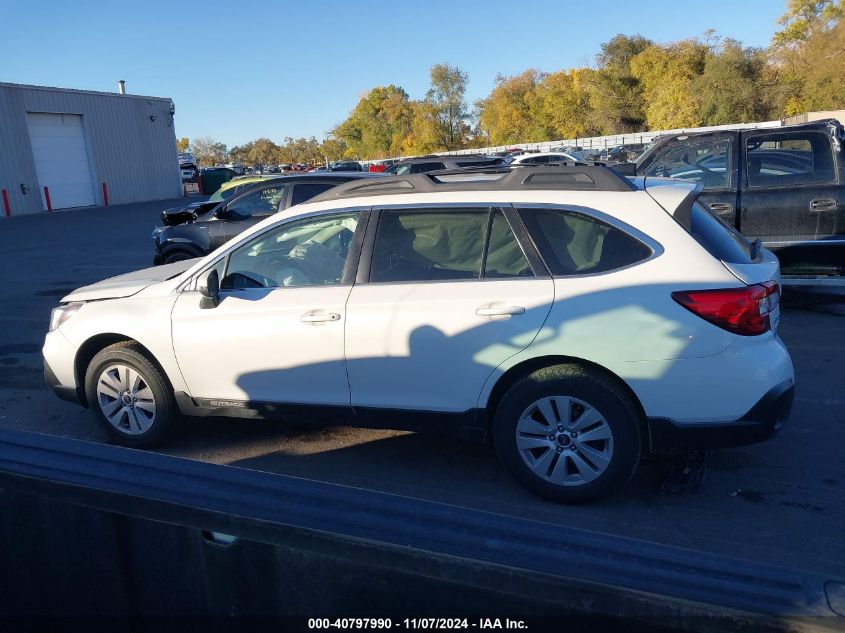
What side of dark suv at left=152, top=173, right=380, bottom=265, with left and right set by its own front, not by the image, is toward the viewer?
left

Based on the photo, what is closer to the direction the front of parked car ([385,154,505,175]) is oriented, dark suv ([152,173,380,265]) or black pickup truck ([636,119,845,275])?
the dark suv

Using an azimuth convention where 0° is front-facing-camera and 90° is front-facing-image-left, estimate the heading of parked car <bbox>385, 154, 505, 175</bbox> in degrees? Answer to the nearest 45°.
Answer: approximately 90°

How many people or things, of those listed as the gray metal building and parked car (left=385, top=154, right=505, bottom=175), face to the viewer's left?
1

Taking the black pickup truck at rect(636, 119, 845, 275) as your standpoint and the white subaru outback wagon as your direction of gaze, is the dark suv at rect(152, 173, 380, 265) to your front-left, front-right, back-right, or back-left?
front-right

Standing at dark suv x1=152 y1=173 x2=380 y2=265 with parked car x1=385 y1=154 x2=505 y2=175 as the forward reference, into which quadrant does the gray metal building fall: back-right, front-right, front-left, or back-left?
front-left

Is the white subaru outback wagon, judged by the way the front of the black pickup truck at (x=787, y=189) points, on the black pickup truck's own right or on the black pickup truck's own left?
on the black pickup truck's own left

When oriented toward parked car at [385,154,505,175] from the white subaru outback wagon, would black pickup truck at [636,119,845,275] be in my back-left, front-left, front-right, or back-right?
front-right

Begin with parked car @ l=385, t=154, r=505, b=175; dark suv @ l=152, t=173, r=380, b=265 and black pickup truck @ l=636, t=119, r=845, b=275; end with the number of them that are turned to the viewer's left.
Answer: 3

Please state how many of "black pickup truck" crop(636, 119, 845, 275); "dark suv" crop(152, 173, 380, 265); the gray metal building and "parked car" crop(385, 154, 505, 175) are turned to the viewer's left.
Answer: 3

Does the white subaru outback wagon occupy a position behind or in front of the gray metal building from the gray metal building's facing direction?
in front

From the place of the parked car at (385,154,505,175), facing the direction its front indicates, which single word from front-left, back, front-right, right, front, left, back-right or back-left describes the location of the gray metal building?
front-right

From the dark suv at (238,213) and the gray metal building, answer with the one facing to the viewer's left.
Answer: the dark suv

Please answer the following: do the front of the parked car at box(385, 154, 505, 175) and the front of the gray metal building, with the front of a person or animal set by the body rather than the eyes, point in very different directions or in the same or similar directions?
very different directions

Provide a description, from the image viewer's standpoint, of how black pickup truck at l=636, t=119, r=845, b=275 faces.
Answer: facing to the left of the viewer

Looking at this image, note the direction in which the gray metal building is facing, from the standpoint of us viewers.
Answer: facing the viewer and to the right of the viewer
